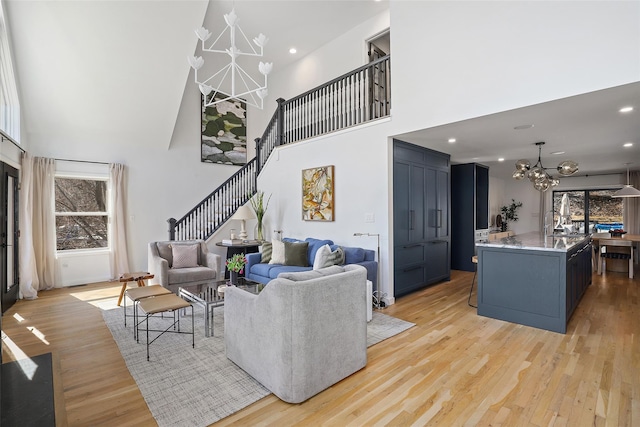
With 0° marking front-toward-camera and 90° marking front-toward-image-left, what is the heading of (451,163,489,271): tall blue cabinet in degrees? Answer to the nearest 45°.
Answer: approximately 315°

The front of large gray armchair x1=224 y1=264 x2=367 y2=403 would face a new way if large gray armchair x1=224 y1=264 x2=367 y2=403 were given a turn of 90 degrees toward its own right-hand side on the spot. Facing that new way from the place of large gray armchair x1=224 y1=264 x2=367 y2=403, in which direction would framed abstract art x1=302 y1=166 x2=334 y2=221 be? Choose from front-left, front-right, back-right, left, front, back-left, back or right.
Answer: front-left

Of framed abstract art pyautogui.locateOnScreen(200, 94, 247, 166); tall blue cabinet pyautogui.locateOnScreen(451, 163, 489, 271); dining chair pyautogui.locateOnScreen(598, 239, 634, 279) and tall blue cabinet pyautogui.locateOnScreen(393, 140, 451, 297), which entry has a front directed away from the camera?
the dining chair

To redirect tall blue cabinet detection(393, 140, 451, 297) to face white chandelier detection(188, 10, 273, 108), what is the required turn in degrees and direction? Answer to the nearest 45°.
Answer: approximately 90° to its right

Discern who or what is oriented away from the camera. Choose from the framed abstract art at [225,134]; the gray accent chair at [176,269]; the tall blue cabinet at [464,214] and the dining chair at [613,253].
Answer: the dining chair

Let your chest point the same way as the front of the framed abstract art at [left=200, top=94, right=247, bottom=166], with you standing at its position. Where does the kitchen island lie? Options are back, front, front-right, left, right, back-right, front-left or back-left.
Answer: front-left

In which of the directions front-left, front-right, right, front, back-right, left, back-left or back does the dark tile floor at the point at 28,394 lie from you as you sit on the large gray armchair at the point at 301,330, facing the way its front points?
left

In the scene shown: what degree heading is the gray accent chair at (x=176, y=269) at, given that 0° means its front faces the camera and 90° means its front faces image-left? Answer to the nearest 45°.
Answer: approximately 315°

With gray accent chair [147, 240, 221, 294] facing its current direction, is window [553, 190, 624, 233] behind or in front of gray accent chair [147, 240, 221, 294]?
in front

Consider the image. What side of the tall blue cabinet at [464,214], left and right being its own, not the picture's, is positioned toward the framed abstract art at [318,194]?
right

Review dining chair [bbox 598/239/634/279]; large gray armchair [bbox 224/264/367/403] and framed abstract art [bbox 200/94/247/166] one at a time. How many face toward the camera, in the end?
1

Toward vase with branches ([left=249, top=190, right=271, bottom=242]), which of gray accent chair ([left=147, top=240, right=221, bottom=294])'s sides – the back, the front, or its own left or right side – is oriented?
left

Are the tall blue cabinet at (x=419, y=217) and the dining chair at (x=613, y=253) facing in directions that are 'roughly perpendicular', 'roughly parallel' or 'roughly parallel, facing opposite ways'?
roughly perpendicular

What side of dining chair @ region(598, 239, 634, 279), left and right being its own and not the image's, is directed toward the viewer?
back
